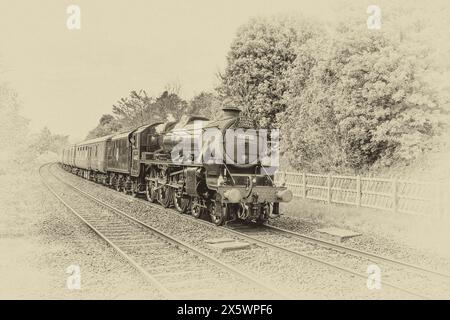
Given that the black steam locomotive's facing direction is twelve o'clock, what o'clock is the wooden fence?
The wooden fence is roughly at 10 o'clock from the black steam locomotive.

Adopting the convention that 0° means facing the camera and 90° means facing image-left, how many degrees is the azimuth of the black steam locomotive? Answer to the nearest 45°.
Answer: approximately 315°

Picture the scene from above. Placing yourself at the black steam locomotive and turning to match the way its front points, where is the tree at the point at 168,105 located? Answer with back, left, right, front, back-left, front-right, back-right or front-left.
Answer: back-left

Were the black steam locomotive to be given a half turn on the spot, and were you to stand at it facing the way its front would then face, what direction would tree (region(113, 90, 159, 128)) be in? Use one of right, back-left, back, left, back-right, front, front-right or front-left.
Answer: front-right

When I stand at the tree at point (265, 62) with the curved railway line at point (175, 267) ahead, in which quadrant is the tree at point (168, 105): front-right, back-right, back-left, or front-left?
back-right

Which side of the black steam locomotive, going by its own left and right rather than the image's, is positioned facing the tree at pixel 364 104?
left

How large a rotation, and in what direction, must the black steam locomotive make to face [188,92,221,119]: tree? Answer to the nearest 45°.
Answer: approximately 135° to its left

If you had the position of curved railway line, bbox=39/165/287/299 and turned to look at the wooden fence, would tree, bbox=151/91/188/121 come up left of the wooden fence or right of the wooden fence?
left
